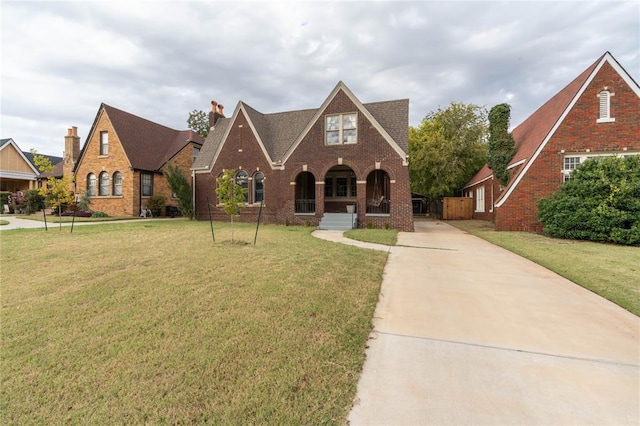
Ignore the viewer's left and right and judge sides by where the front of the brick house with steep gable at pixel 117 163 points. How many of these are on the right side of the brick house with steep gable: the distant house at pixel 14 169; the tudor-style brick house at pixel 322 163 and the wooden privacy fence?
1

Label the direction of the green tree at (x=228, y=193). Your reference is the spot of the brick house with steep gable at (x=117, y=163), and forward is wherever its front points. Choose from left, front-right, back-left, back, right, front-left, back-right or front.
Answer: front-left

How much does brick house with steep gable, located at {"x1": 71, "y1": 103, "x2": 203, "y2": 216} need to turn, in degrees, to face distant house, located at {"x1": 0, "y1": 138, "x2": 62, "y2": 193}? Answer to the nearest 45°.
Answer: approximately 90° to its right

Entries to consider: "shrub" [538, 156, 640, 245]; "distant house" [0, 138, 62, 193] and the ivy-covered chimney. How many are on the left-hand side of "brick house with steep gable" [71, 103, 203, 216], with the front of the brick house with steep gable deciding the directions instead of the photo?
2

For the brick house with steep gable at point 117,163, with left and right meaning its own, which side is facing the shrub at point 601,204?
left

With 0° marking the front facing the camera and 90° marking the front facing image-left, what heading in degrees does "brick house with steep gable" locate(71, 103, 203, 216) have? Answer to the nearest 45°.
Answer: approximately 45°

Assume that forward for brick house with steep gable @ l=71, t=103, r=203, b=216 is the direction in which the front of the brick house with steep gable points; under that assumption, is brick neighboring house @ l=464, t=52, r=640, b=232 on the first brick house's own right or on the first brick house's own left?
on the first brick house's own left

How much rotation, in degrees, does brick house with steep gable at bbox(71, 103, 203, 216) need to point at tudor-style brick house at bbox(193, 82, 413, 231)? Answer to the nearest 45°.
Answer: approximately 90° to its left

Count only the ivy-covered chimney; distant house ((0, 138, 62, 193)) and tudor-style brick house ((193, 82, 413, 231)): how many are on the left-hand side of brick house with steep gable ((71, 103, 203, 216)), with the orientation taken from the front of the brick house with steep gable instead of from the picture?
2

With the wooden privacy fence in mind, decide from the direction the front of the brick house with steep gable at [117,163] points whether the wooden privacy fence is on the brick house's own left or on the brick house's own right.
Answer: on the brick house's own left
